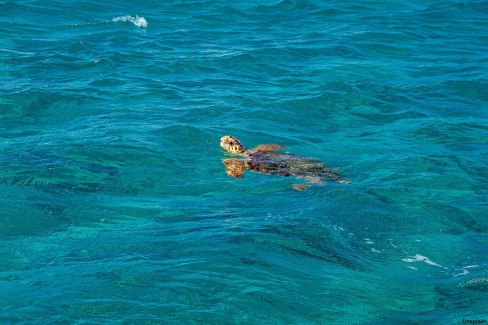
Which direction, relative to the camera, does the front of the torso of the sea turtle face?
to the viewer's left
